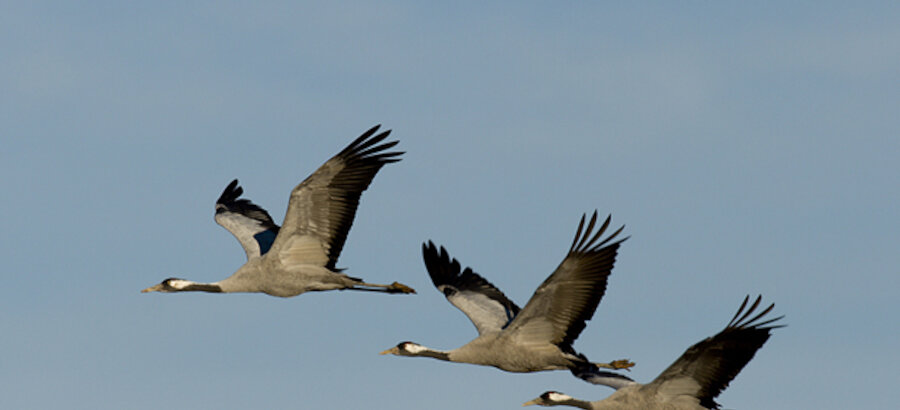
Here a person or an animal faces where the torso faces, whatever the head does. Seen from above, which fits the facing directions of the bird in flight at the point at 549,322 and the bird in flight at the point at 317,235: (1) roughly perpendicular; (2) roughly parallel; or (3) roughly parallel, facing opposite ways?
roughly parallel

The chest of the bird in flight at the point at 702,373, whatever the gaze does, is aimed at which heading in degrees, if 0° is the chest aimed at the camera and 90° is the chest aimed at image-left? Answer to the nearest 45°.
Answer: approximately 90°

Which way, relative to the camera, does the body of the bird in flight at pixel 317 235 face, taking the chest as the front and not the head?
to the viewer's left

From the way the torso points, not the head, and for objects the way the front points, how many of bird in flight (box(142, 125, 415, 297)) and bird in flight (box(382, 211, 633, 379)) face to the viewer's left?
2

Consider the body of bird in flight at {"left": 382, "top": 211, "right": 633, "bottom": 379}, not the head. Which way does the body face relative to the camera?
to the viewer's left

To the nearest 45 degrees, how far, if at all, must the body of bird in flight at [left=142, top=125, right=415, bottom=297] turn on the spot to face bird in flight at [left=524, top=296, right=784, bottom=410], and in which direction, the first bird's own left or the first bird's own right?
approximately 135° to the first bird's own left

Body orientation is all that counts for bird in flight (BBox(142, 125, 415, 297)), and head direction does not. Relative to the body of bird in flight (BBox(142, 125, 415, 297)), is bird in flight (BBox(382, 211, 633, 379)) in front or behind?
behind

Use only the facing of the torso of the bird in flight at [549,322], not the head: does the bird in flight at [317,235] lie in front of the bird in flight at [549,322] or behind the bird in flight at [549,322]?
in front
